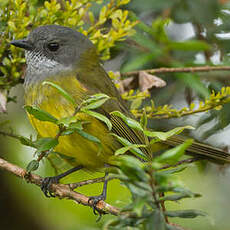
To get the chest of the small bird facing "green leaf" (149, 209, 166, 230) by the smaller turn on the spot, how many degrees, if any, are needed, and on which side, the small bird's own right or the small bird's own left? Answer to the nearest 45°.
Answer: approximately 90° to the small bird's own left

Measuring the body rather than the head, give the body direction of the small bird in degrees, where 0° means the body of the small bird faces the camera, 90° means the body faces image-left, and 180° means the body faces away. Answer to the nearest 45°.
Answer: approximately 90°

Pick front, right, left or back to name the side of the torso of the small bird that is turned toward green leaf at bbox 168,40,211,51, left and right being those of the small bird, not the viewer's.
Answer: back

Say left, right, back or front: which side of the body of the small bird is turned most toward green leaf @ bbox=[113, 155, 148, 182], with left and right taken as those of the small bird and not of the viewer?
left
